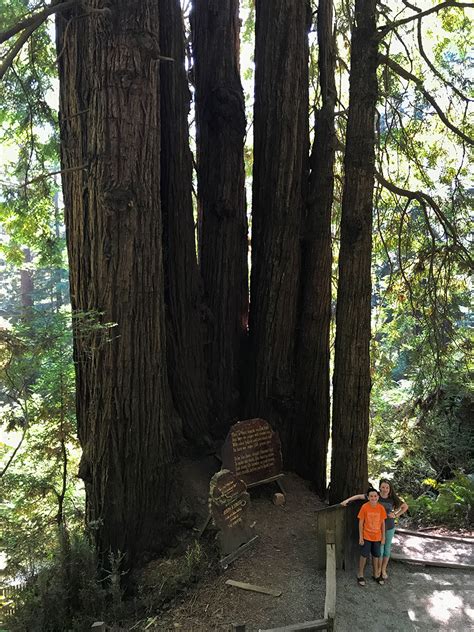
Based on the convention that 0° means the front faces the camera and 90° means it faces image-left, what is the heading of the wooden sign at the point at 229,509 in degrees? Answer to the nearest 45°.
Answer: approximately 315°

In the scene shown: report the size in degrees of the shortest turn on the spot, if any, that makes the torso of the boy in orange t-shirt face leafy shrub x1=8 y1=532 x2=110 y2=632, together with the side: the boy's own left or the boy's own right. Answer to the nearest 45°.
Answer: approximately 90° to the boy's own right

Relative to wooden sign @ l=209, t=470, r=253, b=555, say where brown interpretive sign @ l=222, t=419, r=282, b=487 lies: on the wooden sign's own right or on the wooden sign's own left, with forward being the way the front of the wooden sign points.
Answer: on the wooden sign's own left

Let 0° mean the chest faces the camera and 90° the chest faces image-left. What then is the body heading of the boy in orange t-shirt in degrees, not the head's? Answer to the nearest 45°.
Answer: approximately 0°

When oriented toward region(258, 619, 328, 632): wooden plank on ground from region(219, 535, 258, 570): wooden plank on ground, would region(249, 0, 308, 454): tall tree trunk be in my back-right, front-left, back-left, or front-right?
back-left

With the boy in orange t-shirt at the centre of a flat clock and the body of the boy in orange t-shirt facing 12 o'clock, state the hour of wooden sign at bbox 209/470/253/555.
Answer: The wooden sign is roughly at 3 o'clock from the boy in orange t-shirt.

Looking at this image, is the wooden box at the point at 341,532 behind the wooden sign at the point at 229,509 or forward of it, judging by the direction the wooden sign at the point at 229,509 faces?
forward

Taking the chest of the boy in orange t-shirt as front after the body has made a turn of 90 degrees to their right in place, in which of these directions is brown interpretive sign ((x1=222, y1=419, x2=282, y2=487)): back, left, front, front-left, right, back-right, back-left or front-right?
front-right

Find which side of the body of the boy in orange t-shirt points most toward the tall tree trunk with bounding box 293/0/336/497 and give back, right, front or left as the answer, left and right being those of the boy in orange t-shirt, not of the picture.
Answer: back

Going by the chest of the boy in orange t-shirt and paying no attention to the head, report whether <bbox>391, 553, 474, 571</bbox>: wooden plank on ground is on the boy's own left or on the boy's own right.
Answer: on the boy's own left

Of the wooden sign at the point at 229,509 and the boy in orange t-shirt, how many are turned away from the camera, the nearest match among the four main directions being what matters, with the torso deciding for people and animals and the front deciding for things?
0

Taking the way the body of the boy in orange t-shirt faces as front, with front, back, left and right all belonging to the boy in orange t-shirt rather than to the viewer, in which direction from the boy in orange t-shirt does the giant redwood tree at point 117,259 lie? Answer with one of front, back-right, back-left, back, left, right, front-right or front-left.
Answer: right

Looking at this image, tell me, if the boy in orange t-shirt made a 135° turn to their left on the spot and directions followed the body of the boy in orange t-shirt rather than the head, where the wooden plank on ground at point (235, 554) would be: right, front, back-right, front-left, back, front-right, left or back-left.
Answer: back-left
